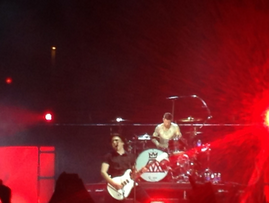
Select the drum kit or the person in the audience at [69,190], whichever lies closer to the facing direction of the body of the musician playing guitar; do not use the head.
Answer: the person in the audience

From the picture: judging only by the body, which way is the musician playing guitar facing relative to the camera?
toward the camera

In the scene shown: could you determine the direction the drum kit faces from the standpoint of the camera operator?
facing the viewer and to the left of the viewer

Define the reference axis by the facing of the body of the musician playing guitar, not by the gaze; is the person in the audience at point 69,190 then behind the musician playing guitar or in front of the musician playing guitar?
in front

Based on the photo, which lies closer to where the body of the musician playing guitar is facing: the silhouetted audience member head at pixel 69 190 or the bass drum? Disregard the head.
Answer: the silhouetted audience member head

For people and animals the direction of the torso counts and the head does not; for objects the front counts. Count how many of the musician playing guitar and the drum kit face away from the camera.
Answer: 0

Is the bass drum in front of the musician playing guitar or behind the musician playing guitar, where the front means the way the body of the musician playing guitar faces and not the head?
behind

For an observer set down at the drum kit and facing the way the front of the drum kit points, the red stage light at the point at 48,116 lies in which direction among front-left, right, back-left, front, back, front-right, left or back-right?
front-right

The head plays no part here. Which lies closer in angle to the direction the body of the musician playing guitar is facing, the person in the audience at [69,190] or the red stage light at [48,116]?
the person in the audience

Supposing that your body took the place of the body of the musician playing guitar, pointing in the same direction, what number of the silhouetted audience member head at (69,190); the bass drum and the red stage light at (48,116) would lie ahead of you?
1

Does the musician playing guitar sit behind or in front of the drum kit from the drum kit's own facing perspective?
in front
